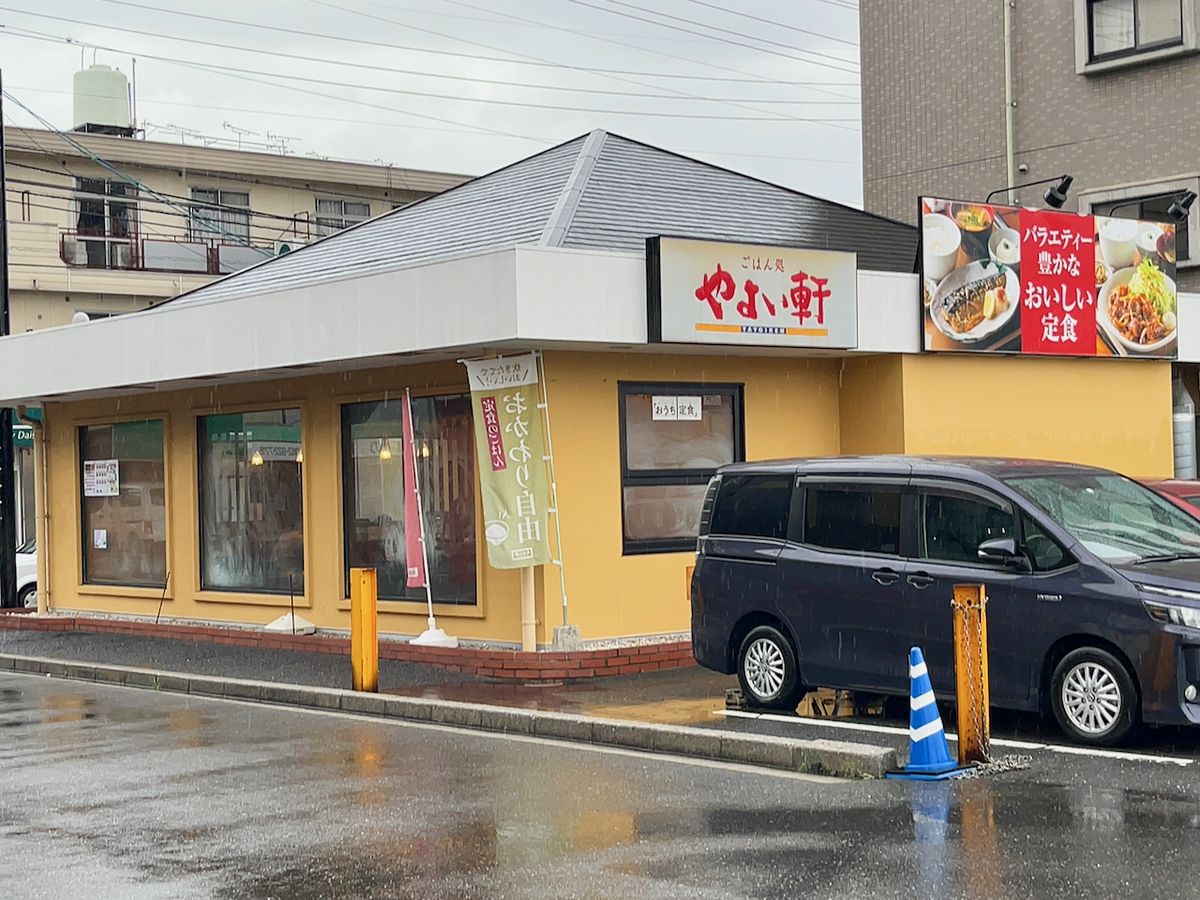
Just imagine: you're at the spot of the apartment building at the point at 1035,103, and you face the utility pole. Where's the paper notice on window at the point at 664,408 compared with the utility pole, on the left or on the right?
left

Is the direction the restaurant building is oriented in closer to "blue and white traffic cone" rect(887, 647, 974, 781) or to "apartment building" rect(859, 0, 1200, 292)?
the blue and white traffic cone

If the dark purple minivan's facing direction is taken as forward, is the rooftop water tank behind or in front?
behind

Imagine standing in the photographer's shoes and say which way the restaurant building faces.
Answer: facing the viewer and to the right of the viewer

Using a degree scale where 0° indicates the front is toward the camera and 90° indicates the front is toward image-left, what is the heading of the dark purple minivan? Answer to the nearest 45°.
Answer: approximately 315°

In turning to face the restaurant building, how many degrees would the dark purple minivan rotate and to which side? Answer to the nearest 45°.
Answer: approximately 180°

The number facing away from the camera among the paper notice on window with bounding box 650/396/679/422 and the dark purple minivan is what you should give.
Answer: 0

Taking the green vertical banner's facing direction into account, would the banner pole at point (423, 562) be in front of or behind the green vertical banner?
in front

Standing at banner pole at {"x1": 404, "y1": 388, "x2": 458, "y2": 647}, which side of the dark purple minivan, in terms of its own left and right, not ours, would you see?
back

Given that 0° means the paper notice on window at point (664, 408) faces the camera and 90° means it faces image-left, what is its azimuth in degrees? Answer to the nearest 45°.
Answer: approximately 0°
